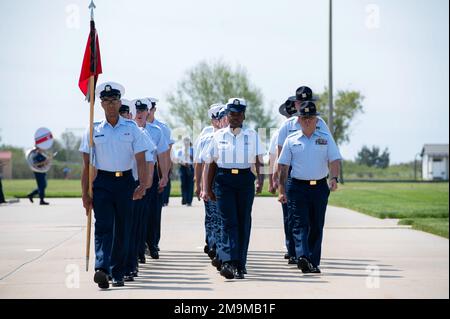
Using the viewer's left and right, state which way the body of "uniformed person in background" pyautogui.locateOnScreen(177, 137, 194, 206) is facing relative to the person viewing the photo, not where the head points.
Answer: facing the viewer
